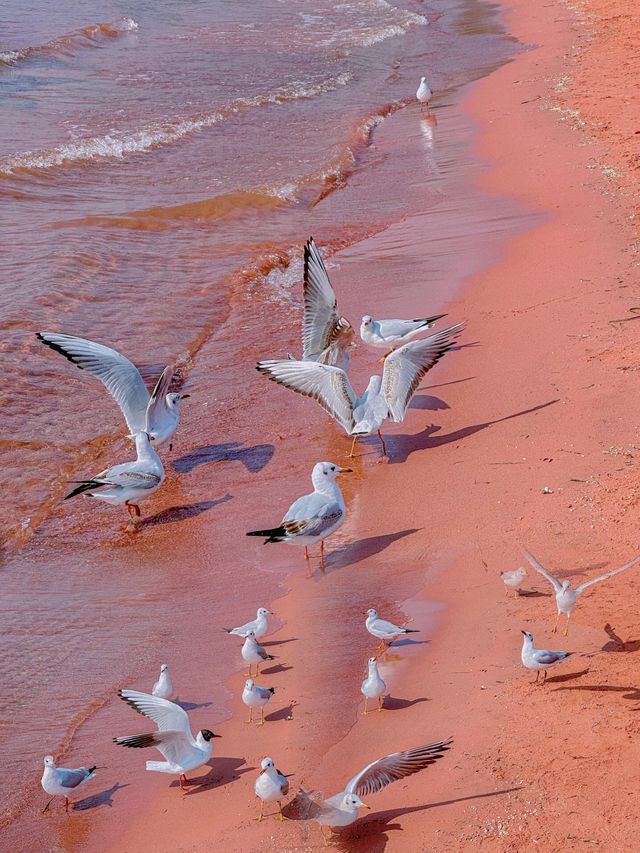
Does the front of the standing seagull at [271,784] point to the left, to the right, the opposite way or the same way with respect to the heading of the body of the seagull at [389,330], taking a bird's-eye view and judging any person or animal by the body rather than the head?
to the left

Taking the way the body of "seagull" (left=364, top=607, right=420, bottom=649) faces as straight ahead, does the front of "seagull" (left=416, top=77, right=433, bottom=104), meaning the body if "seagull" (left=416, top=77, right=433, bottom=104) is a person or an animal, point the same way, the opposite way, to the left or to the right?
to the left

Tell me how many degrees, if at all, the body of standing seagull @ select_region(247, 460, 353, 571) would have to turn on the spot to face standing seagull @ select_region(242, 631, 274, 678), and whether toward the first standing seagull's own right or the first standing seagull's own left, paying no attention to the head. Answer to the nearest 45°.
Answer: approximately 90° to the first standing seagull's own right

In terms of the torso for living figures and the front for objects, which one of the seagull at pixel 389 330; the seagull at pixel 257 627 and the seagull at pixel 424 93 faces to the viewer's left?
the seagull at pixel 389 330

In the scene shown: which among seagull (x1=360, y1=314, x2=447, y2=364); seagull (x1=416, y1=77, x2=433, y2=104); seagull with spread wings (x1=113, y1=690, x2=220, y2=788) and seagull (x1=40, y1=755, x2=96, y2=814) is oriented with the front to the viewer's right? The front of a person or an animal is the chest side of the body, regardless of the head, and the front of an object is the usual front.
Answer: the seagull with spread wings

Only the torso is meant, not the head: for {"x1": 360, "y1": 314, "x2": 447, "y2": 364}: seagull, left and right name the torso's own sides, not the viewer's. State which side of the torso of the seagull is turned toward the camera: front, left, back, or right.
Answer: left

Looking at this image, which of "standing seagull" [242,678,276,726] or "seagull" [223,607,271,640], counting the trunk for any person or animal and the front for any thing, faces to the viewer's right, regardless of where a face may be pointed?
the seagull

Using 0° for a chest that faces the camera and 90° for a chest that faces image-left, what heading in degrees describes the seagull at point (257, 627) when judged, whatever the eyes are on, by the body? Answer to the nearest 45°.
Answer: approximately 270°

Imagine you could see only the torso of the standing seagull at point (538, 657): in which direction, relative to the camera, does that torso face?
to the viewer's left

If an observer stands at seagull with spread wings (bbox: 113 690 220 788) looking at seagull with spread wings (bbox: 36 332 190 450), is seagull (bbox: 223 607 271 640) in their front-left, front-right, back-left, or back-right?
front-right

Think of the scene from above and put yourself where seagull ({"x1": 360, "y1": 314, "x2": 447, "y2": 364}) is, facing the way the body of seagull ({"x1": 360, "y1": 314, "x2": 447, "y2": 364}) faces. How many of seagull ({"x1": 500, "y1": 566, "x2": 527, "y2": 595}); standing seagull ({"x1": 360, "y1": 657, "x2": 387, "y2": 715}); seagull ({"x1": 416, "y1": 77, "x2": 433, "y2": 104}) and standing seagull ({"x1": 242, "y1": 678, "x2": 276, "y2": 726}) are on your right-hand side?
1

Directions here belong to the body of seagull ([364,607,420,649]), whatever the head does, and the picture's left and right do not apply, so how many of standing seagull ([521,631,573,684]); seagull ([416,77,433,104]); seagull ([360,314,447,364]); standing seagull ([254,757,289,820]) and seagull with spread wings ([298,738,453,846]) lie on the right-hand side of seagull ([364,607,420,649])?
2

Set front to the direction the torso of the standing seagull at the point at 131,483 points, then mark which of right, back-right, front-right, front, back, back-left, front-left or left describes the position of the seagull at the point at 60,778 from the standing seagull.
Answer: right

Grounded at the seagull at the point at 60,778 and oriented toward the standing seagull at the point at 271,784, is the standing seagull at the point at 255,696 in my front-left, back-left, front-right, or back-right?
front-left

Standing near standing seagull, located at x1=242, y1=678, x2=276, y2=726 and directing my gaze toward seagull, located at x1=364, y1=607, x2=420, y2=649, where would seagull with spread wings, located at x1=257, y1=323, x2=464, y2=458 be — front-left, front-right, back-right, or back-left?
front-left

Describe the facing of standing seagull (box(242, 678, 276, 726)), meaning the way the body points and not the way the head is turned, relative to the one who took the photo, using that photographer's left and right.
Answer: facing the viewer and to the left of the viewer

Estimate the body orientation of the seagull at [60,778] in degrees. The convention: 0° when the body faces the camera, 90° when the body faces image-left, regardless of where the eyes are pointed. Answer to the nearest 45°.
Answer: approximately 45°
